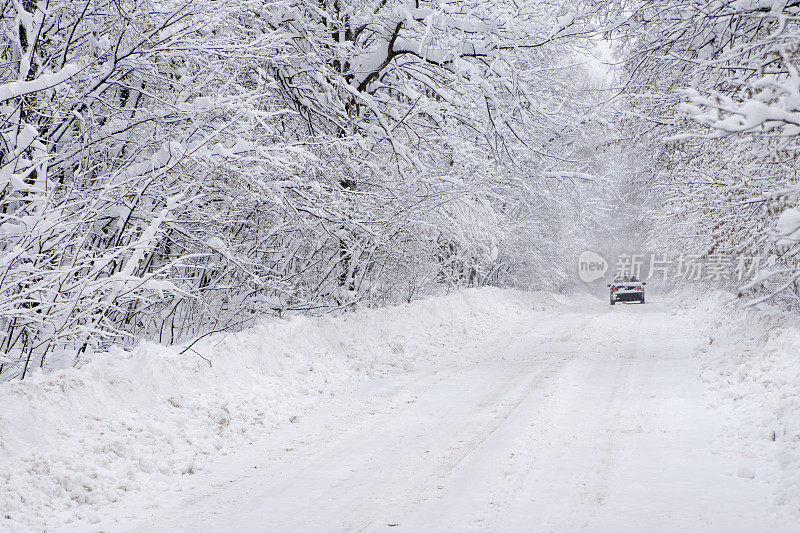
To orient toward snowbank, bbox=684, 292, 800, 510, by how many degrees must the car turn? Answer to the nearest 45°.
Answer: approximately 180°

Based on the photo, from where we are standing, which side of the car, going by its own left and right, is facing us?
back

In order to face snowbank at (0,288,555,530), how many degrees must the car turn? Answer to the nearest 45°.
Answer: approximately 180°
